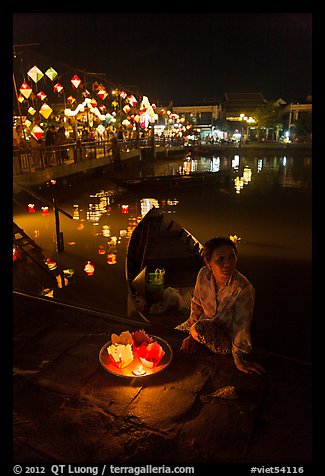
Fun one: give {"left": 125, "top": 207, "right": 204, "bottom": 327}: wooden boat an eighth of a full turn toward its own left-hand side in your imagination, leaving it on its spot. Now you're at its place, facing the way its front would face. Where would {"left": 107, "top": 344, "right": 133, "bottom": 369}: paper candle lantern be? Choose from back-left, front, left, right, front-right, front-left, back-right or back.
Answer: back-left

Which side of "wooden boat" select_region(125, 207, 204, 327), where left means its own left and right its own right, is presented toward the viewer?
back

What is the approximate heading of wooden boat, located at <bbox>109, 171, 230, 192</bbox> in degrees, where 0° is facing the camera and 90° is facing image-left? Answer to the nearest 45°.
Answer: approximately 90°

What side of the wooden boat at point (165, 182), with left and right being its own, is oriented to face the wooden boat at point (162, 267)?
left

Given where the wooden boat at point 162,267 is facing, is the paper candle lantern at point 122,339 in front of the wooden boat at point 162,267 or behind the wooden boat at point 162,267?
behind

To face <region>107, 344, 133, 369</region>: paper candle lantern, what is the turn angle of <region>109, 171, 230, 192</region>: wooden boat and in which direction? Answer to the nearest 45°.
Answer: approximately 90° to its left

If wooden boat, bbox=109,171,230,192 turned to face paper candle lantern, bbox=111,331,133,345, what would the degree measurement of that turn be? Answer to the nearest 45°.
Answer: approximately 90° to its left

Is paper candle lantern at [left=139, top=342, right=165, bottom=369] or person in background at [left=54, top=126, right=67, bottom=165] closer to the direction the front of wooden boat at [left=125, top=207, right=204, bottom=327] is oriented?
the person in background

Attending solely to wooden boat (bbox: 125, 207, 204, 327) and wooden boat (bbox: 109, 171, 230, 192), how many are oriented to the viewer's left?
1
